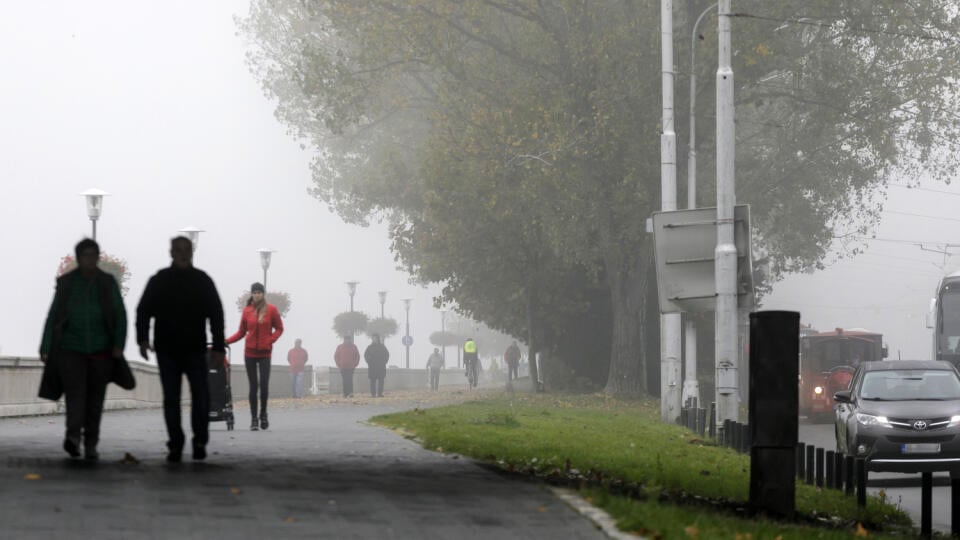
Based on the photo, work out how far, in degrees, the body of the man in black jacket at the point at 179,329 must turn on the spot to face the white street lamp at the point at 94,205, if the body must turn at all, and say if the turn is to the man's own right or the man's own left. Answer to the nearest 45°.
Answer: approximately 180°

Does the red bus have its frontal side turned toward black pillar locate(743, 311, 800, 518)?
yes

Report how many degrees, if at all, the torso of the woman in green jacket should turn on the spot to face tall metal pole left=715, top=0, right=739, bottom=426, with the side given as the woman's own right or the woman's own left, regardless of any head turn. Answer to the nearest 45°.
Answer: approximately 135° to the woman's own left

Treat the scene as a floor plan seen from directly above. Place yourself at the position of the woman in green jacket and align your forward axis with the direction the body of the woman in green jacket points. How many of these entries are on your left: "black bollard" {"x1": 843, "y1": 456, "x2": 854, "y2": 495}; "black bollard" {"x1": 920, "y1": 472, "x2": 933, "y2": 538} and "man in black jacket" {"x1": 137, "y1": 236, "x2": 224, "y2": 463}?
3

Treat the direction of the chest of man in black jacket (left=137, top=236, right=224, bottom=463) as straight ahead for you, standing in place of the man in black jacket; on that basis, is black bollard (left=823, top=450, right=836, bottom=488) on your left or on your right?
on your left

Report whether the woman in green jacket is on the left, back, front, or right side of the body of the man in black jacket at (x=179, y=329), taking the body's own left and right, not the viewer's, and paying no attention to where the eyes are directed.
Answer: right

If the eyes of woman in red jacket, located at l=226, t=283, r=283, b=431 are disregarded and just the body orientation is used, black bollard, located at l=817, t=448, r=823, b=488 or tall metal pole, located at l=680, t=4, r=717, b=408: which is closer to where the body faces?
the black bollard

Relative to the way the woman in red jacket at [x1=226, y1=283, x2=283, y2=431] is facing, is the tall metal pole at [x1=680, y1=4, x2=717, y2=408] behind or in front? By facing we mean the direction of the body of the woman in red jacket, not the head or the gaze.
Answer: behind
